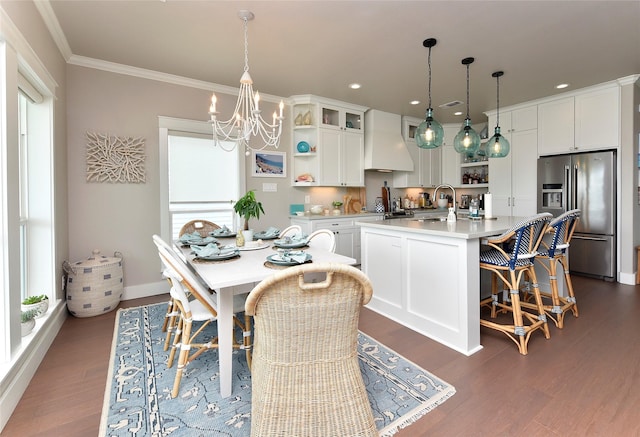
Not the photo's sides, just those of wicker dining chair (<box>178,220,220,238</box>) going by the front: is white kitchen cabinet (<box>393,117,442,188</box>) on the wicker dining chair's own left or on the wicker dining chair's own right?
on the wicker dining chair's own left

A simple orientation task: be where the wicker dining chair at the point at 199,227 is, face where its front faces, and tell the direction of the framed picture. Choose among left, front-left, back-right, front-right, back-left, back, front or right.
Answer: back-left

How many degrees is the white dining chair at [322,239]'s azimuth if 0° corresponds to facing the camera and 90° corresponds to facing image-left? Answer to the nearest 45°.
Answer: approximately 45°

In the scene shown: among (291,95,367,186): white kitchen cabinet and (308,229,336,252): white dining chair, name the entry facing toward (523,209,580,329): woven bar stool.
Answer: the white kitchen cabinet

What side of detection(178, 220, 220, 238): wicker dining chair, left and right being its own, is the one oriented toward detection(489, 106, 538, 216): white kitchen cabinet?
left

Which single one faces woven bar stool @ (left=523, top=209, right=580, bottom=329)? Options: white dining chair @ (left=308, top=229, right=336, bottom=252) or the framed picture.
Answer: the framed picture

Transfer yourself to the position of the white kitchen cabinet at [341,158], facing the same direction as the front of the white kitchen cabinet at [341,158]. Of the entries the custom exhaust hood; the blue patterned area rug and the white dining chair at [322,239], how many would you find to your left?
1
